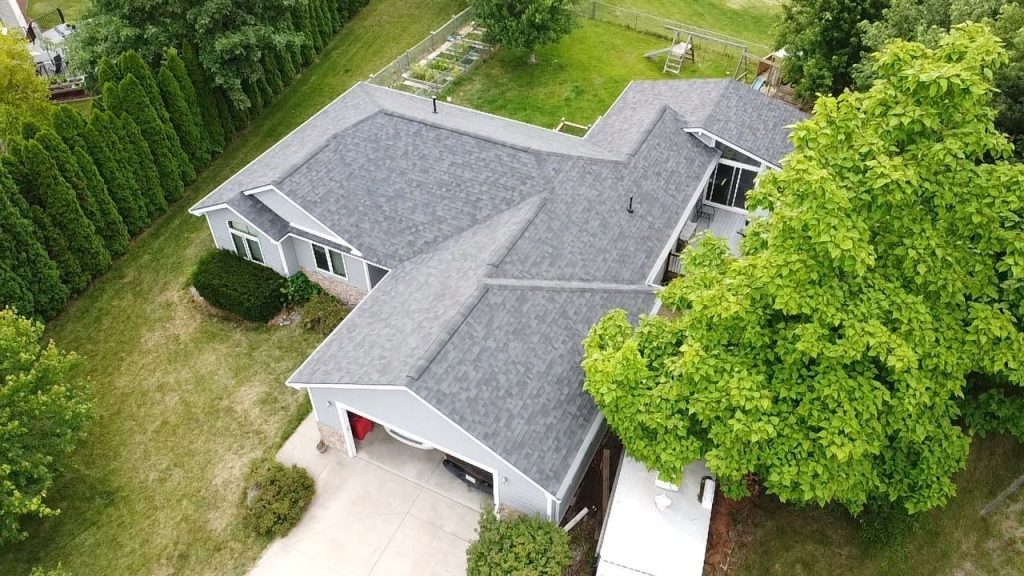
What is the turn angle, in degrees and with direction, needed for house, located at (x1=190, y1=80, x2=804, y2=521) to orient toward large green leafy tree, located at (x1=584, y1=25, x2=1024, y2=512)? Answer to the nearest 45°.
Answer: approximately 90° to its left

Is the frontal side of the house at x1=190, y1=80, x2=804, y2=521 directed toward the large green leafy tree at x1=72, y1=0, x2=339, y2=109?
no

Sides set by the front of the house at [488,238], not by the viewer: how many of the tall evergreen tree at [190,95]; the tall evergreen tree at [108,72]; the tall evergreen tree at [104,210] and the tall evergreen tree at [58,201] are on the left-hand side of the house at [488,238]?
0

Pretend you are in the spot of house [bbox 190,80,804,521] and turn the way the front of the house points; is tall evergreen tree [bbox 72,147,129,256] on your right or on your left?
on your right

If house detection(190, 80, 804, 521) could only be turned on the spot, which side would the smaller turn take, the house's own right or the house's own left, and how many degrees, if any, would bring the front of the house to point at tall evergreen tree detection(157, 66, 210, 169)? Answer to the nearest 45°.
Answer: approximately 90° to the house's own right

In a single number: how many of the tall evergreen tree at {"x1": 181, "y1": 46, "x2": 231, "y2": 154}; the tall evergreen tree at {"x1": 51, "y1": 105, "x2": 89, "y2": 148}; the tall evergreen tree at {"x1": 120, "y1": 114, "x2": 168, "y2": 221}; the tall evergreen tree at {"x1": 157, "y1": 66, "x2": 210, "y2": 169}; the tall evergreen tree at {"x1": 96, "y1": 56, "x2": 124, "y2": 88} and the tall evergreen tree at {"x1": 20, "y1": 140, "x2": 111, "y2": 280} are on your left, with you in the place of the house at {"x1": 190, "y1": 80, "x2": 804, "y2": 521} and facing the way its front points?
0

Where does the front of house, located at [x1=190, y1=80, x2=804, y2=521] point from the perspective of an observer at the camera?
facing the viewer and to the left of the viewer

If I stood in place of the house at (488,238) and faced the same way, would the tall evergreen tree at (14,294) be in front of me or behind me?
in front

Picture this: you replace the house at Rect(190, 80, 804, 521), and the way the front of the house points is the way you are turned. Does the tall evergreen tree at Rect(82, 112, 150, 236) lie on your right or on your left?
on your right

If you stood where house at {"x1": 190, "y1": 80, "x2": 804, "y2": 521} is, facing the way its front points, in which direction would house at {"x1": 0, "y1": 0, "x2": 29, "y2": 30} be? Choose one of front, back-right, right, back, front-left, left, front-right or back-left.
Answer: right

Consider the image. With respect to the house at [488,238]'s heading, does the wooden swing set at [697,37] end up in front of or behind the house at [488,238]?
behind

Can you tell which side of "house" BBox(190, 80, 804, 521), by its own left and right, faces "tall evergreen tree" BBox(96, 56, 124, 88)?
right

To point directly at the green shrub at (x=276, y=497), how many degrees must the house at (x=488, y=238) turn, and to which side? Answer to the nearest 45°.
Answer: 0° — it already faces it

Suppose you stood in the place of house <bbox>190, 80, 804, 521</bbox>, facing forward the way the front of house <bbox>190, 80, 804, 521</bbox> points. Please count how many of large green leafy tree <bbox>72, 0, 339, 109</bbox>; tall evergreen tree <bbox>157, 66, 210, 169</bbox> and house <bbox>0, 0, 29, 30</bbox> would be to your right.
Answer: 3

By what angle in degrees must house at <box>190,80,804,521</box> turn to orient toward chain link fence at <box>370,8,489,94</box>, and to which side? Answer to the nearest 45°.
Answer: approximately 135° to its right

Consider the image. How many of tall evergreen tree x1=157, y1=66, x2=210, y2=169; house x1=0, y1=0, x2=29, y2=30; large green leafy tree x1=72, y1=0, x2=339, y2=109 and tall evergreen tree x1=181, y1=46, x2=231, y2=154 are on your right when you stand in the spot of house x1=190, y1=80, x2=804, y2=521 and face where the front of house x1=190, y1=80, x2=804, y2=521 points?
4

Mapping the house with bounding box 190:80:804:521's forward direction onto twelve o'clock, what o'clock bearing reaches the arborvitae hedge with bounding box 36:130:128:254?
The arborvitae hedge is roughly at 2 o'clock from the house.

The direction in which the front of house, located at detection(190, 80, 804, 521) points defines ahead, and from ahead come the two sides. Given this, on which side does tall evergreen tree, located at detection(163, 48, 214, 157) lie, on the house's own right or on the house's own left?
on the house's own right
